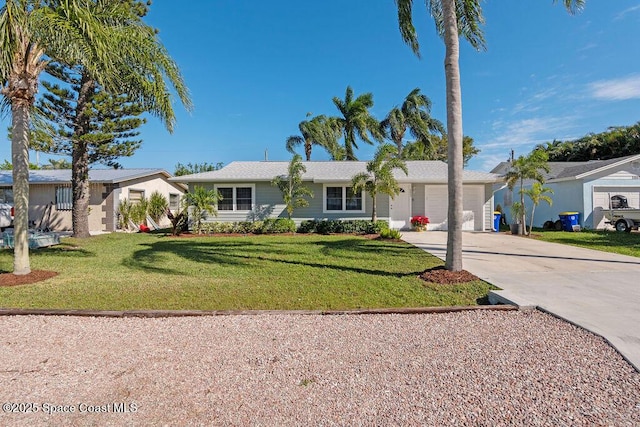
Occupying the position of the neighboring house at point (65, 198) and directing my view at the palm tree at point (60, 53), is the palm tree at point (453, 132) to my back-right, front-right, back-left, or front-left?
front-left

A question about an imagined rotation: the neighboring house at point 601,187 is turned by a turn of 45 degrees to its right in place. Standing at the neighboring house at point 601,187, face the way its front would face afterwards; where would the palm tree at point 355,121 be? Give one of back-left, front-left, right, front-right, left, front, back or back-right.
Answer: front-right

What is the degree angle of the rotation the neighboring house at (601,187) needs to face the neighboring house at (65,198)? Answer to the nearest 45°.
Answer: approximately 45° to its right

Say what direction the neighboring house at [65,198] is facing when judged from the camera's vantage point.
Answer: facing the viewer

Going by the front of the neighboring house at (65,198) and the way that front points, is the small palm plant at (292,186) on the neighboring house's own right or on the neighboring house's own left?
on the neighboring house's own left

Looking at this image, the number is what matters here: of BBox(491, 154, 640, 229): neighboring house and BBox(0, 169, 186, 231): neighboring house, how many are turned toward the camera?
2

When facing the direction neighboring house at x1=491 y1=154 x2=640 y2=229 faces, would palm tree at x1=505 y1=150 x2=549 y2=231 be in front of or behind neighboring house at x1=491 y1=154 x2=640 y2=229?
in front

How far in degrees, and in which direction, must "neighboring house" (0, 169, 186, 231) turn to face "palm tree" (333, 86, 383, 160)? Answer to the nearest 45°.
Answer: approximately 90° to its left

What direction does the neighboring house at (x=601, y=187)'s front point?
toward the camera

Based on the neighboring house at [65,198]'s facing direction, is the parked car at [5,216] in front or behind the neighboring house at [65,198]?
in front

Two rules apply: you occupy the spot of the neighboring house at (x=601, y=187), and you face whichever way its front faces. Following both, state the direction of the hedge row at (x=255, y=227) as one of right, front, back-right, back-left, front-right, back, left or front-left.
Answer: front-right

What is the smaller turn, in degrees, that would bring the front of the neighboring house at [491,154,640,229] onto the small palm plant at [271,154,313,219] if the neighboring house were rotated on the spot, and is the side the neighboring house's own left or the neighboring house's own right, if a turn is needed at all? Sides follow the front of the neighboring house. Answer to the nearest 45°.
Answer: approximately 45° to the neighboring house's own right

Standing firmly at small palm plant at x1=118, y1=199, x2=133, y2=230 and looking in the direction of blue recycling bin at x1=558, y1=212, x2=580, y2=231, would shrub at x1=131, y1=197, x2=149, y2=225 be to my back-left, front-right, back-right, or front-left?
front-left
